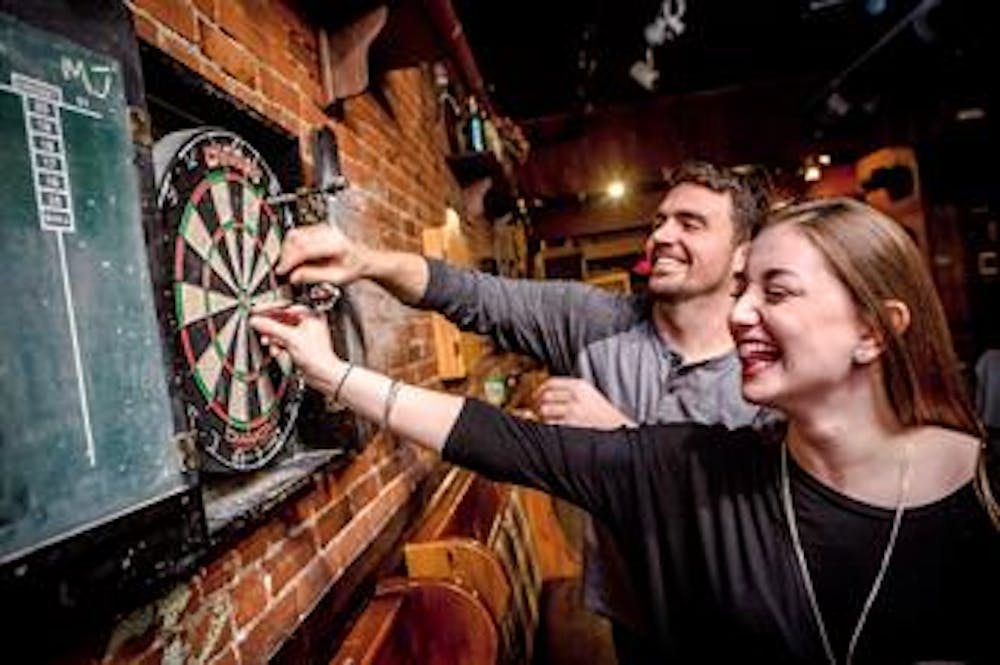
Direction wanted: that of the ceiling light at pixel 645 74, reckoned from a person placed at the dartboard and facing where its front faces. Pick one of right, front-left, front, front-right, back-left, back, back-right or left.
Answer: left

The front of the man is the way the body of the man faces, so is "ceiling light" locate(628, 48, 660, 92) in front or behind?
behind

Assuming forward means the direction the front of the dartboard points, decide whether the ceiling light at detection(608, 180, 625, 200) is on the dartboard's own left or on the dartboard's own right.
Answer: on the dartboard's own left

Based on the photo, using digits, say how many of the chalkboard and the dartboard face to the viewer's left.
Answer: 0

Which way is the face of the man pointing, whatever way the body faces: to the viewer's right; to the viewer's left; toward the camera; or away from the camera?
to the viewer's left

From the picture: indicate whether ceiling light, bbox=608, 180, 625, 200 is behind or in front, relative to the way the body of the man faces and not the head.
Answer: behind

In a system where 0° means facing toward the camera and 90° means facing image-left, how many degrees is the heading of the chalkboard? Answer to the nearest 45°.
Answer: approximately 315°

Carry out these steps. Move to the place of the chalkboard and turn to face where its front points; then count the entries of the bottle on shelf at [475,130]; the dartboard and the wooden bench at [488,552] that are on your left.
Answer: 3

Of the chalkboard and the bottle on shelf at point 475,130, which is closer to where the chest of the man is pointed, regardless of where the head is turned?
the chalkboard
